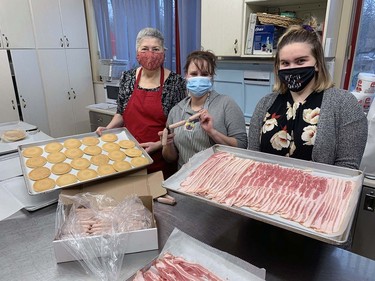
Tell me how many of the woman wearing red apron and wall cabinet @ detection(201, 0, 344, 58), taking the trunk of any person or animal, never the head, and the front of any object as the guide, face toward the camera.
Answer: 2

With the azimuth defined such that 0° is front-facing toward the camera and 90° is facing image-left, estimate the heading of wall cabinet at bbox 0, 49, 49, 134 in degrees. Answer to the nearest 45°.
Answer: approximately 315°

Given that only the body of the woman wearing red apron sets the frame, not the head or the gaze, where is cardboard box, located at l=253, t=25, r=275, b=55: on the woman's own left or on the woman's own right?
on the woman's own left

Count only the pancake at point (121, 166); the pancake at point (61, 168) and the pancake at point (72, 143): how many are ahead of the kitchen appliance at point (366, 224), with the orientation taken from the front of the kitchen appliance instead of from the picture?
3

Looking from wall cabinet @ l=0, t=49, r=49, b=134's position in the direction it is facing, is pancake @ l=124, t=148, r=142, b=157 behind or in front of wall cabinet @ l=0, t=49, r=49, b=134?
in front

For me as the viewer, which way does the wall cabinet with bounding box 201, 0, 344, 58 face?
facing the viewer

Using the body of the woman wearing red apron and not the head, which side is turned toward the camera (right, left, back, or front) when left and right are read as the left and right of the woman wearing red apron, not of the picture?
front

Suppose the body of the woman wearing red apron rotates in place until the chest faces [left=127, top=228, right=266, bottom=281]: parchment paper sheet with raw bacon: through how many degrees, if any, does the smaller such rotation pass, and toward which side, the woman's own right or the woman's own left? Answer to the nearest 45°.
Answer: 0° — they already face it

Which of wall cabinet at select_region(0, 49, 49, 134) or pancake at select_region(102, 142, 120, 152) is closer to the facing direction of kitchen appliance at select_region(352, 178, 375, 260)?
the pancake

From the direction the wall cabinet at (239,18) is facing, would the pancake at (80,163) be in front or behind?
in front

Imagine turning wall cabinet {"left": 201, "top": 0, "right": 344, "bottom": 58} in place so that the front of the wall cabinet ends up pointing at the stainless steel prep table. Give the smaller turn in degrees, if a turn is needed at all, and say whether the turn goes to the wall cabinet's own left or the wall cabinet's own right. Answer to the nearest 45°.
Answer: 0° — it already faces it

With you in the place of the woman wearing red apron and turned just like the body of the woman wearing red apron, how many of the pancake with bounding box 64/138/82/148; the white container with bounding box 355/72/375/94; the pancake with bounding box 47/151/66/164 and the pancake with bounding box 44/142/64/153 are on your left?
1

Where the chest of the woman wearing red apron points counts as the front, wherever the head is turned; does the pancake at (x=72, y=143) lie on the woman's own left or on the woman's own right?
on the woman's own right

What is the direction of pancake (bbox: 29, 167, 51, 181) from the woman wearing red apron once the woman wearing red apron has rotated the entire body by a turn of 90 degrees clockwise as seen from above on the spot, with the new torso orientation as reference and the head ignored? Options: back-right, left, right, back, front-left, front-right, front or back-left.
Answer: front-left

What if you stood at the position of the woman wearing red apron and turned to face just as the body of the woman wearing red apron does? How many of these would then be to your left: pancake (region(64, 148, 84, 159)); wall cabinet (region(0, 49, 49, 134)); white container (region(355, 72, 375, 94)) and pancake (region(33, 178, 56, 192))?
1

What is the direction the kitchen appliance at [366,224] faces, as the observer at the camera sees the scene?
facing the viewer and to the left of the viewer

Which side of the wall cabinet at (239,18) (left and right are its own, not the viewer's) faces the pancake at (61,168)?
front

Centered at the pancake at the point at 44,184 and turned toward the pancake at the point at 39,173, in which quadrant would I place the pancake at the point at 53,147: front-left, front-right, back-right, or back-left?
front-right
